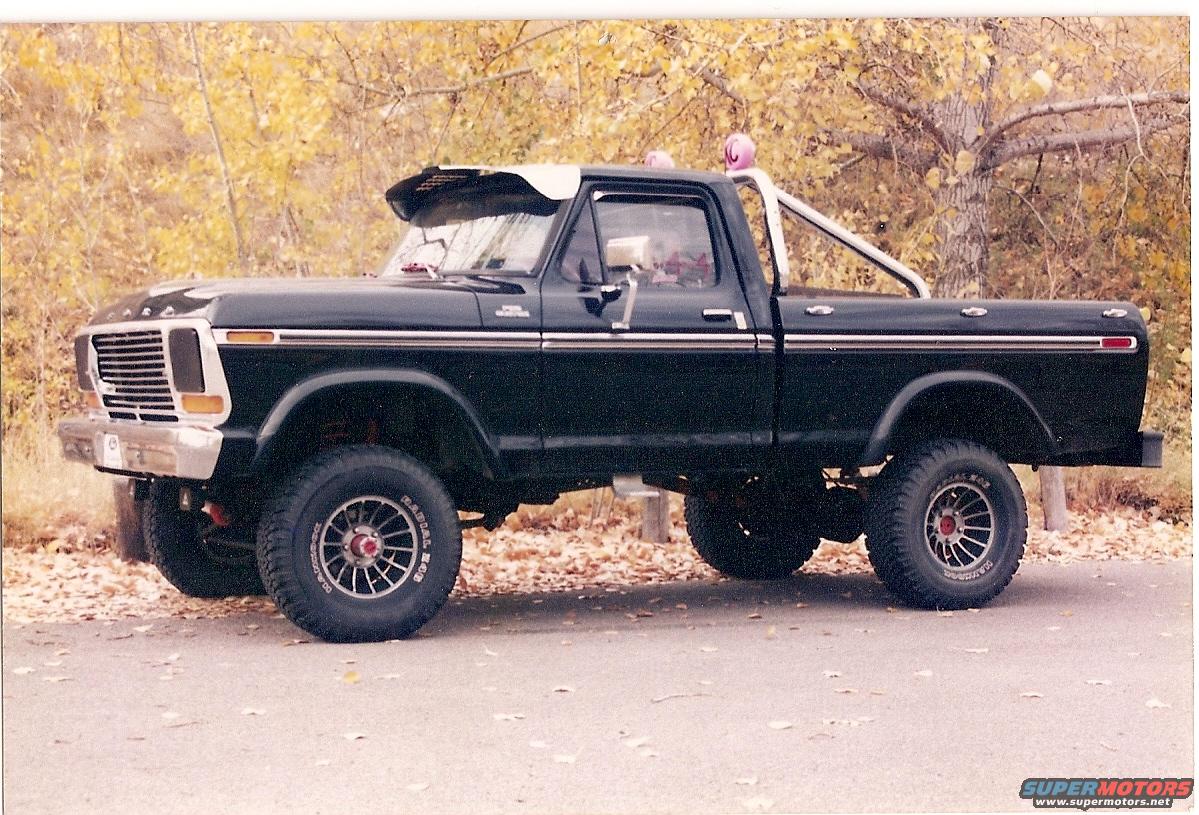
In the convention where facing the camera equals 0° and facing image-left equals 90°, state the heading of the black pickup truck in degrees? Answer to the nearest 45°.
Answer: approximately 45°

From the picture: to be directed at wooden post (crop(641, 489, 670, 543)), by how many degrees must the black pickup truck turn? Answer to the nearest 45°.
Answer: approximately 135° to its right

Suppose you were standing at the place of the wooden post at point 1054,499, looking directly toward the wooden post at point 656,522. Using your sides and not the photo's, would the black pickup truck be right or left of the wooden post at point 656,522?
left

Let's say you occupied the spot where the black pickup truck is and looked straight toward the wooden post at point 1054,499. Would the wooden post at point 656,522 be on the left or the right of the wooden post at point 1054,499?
left

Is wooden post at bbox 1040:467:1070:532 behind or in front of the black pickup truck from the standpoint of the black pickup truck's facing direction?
behind
